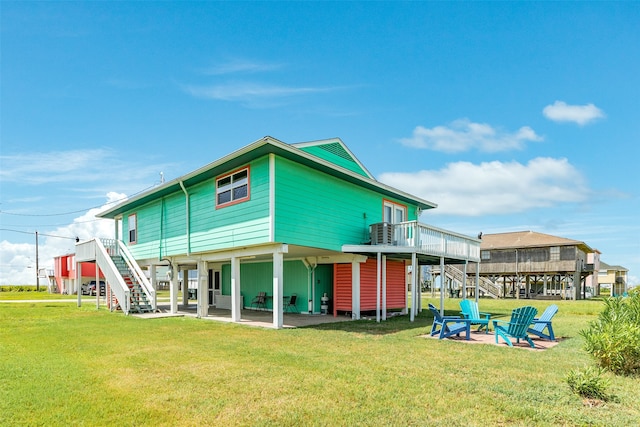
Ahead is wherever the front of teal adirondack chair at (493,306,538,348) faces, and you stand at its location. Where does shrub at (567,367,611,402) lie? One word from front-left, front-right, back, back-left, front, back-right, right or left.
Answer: back-left
